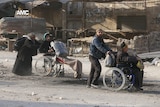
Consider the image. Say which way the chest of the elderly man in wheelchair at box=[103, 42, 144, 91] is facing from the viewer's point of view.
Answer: to the viewer's right

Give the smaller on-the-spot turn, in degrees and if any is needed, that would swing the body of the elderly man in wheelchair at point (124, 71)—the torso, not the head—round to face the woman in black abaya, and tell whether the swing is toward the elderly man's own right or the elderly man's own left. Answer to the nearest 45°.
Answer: approximately 135° to the elderly man's own left
